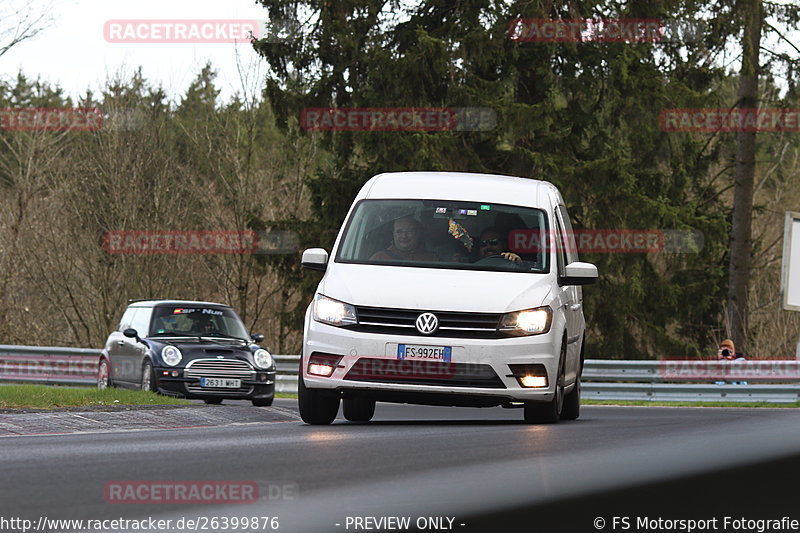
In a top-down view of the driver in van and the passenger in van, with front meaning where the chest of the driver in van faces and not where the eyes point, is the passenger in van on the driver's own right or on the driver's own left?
on the driver's own right

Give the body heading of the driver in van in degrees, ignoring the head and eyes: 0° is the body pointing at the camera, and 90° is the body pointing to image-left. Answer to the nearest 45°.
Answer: approximately 0°

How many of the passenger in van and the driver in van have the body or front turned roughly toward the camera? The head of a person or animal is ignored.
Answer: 2

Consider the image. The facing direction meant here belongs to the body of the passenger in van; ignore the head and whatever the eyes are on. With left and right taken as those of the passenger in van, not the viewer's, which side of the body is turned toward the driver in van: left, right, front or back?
left

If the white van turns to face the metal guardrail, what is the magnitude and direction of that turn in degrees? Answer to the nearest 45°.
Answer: approximately 180°

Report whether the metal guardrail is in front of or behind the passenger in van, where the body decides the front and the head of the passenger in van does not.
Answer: behind

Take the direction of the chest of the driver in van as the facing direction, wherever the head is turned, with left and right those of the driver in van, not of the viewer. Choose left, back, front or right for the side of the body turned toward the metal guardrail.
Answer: back

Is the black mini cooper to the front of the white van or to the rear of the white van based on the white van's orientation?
to the rear
